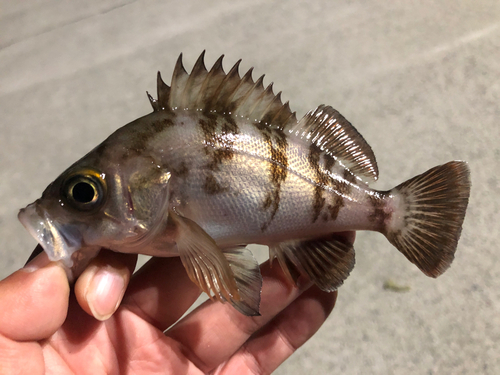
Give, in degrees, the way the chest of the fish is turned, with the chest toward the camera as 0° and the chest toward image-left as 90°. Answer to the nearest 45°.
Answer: approximately 90°
